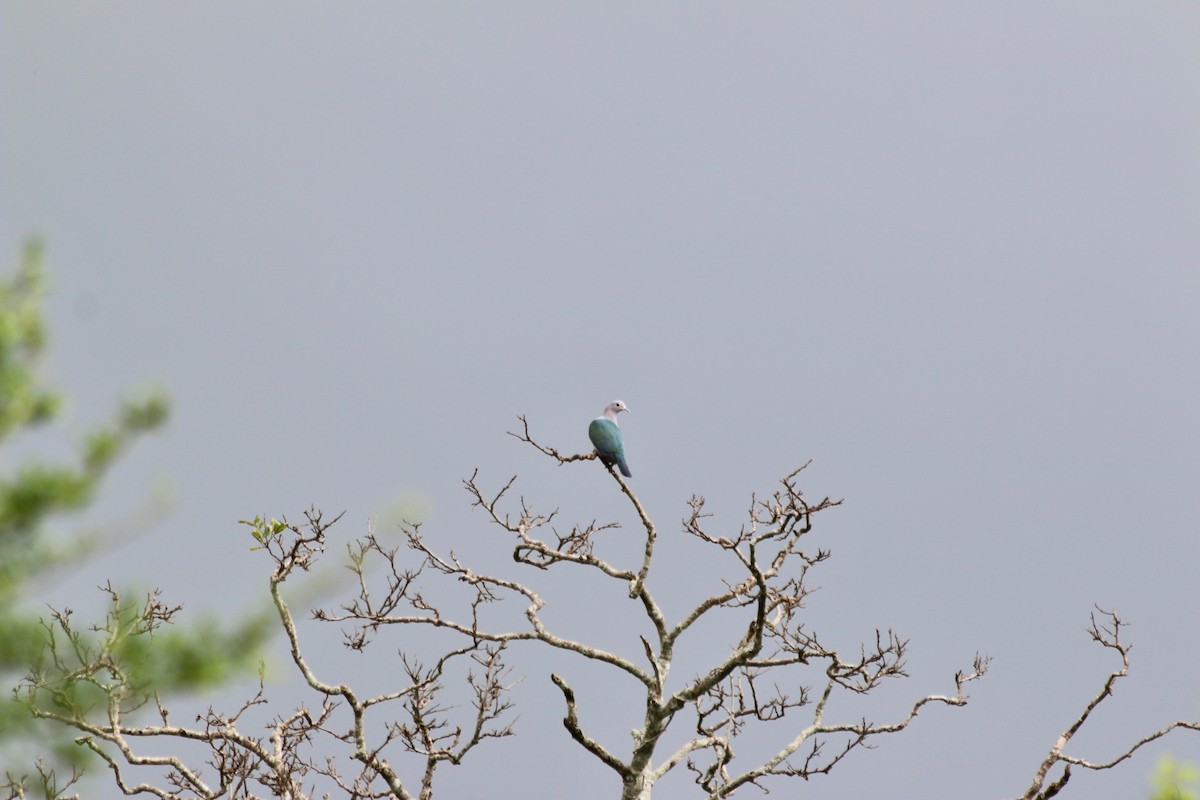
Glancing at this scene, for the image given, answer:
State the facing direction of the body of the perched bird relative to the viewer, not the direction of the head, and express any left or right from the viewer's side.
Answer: facing away from the viewer and to the left of the viewer
